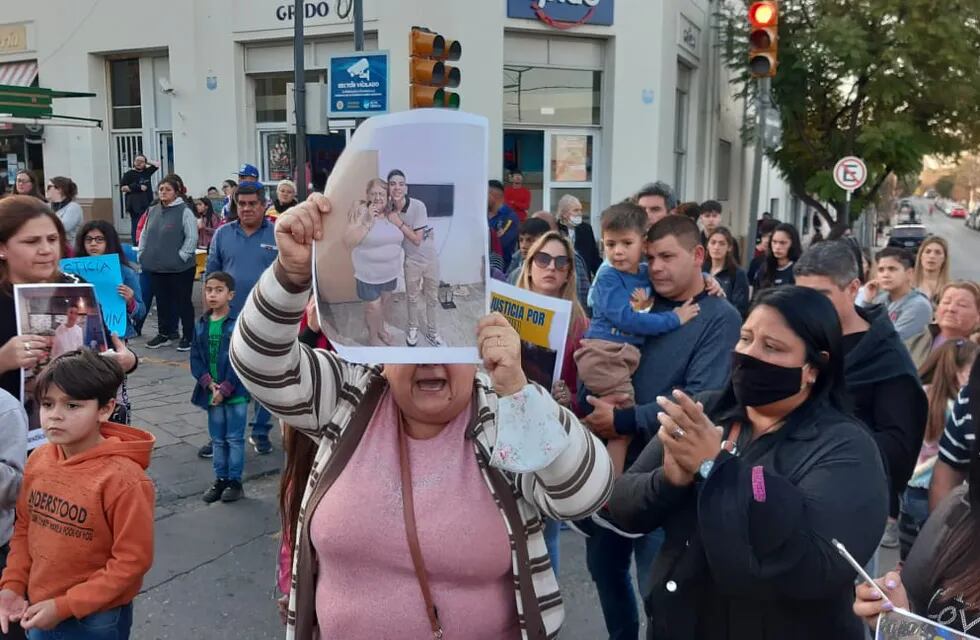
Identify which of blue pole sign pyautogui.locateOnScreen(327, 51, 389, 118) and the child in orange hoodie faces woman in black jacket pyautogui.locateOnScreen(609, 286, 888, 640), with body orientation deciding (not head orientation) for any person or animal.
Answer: the blue pole sign

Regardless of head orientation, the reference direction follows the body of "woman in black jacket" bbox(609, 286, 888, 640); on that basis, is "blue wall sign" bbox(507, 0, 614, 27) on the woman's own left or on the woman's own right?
on the woman's own right

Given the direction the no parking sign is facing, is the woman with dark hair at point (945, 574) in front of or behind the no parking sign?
in front

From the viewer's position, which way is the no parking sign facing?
facing the viewer

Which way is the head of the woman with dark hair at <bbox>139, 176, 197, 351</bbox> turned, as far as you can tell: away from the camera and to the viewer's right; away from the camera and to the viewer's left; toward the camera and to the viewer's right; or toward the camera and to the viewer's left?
toward the camera and to the viewer's left

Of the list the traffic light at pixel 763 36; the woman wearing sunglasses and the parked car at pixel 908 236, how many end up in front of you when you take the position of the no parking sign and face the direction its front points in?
2

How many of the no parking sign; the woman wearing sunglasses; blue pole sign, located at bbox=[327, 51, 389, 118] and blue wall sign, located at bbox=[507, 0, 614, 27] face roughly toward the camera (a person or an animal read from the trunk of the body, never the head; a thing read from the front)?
4

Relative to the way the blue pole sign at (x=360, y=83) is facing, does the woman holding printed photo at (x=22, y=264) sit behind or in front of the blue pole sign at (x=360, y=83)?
in front

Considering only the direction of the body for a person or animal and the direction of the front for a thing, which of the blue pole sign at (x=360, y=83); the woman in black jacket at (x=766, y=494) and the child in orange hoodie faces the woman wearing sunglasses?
the blue pole sign

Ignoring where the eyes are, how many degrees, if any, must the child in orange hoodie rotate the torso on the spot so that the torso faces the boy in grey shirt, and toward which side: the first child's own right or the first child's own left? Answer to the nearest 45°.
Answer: approximately 135° to the first child's own left

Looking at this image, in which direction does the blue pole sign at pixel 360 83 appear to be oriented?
toward the camera

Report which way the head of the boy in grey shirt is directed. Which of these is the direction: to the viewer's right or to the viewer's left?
to the viewer's left

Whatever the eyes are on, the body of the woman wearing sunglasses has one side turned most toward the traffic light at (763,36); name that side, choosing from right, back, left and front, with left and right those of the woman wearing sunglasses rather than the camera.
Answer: back

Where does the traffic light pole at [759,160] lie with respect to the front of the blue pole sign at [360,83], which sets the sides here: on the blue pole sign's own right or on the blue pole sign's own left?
on the blue pole sign's own left
